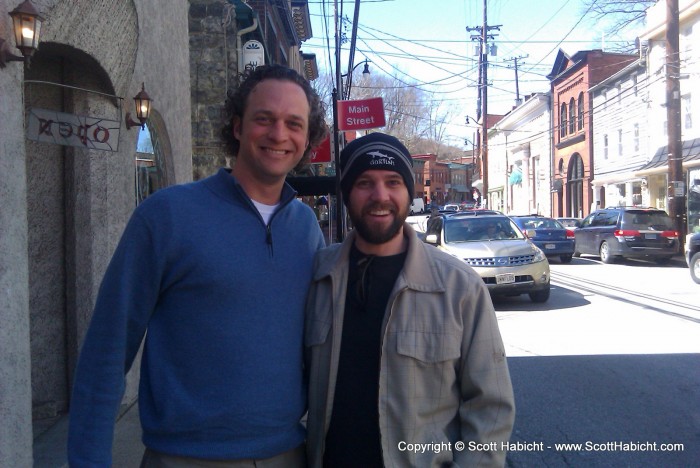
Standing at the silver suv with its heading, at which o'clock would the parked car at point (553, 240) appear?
The parked car is roughly at 8 o'clock from the silver suv.

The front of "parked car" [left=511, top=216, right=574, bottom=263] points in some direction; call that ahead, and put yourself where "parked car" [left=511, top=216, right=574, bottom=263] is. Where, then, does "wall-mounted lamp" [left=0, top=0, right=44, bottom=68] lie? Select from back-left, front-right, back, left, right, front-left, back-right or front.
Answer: back-left

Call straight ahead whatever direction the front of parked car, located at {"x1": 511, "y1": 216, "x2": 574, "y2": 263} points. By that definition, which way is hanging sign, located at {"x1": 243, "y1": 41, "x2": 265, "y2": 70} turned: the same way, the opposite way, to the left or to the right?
the opposite way

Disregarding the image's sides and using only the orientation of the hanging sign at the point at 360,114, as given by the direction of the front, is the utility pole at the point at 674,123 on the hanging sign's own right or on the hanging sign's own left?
on the hanging sign's own left

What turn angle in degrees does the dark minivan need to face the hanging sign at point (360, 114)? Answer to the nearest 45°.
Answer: approximately 135° to its left

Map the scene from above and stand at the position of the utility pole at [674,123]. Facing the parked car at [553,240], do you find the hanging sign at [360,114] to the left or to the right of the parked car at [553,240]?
left

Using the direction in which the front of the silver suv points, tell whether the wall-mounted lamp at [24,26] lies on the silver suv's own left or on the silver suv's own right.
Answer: on the silver suv's own right

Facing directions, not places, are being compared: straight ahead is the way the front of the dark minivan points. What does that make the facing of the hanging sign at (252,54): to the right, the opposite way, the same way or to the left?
the opposite way

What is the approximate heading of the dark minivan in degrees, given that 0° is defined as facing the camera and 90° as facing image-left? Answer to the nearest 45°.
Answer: approximately 135°

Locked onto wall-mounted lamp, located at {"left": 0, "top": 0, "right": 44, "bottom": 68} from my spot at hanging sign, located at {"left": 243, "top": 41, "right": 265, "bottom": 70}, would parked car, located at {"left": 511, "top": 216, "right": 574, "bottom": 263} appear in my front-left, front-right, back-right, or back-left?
back-left
